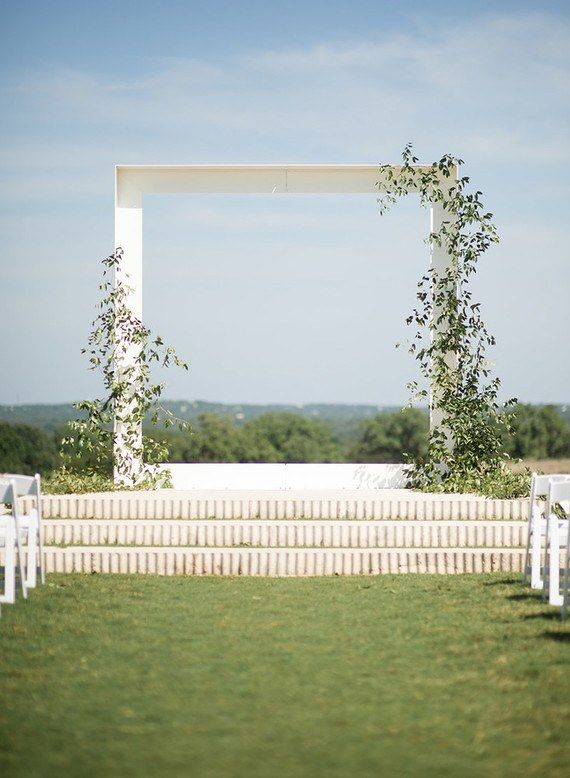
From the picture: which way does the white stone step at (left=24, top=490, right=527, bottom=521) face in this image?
toward the camera

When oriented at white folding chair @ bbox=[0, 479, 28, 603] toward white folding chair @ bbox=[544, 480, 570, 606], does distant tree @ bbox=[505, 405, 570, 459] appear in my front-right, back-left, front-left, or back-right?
front-left

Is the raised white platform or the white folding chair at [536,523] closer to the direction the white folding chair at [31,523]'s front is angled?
the raised white platform

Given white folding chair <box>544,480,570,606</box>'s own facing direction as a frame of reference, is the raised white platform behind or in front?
in front

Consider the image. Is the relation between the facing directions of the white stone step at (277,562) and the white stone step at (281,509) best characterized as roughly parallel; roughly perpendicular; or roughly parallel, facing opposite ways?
roughly parallel

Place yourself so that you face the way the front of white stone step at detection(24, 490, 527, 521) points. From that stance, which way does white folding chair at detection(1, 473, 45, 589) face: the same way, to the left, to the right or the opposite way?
the opposite way

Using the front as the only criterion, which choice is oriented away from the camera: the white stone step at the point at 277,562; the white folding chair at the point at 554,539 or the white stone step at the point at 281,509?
the white folding chair

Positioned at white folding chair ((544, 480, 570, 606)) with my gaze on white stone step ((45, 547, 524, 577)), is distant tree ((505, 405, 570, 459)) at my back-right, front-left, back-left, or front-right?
front-right

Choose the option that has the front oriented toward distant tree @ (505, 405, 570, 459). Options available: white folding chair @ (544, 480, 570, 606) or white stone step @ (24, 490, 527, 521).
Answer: the white folding chair

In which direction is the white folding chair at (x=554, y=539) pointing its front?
away from the camera

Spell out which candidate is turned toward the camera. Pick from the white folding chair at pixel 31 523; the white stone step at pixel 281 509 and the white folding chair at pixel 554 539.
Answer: the white stone step

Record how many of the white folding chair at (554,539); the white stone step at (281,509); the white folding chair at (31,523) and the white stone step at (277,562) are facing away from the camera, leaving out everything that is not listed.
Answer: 2

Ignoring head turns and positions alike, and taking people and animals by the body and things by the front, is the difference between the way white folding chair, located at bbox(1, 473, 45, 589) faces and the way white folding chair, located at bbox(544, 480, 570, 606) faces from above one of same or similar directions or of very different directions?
same or similar directions

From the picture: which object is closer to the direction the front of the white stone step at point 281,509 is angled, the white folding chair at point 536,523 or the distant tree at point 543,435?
the white folding chair

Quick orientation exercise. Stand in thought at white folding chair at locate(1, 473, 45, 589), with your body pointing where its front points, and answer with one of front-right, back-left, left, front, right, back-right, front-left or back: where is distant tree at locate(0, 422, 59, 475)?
front

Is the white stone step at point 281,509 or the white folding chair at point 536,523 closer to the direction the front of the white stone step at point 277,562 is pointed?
the white folding chair

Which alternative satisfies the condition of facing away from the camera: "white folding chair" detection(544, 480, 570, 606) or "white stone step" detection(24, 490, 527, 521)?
the white folding chair

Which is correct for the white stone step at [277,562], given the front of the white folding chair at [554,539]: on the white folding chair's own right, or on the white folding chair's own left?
on the white folding chair's own left

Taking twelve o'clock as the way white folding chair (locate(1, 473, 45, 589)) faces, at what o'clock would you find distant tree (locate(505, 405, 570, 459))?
The distant tree is roughly at 1 o'clock from the white folding chair.

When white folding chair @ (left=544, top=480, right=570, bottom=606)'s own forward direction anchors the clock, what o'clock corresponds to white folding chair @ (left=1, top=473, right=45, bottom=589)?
white folding chair @ (left=1, top=473, right=45, bottom=589) is roughly at 9 o'clock from white folding chair @ (left=544, top=480, right=570, bottom=606).

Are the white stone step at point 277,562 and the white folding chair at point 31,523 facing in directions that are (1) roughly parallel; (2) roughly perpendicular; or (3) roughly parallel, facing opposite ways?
roughly parallel, facing opposite ways
